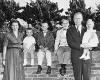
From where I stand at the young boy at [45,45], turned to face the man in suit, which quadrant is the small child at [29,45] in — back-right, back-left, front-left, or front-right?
back-right

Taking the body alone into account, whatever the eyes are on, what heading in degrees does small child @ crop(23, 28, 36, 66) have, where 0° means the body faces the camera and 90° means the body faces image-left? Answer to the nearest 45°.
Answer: approximately 0°

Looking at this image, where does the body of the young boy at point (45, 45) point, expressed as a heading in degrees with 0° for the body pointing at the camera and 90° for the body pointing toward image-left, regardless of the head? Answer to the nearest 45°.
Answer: approximately 0°

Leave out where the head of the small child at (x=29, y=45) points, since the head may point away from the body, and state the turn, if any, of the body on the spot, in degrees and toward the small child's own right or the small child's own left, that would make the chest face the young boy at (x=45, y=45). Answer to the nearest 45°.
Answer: approximately 45° to the small child's own left

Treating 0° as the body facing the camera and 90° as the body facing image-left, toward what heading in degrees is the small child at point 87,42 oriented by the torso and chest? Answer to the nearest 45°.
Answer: approximately 45°

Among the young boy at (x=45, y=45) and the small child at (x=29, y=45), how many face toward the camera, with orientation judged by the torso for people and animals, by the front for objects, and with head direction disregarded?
2

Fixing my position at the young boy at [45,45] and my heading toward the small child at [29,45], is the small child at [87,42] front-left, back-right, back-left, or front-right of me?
back-left
